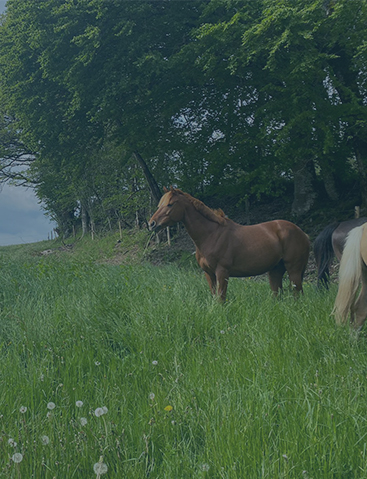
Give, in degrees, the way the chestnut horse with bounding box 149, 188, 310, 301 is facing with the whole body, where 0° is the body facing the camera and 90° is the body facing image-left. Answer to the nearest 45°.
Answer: approximately 90°
